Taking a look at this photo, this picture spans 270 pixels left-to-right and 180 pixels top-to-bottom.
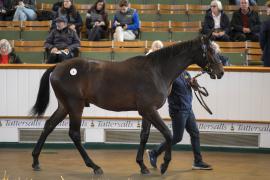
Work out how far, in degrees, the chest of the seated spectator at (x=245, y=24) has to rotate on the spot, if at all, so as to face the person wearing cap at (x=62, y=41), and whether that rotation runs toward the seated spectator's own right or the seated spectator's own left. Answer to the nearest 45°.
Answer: approximately 45° to the seated spectator's own right

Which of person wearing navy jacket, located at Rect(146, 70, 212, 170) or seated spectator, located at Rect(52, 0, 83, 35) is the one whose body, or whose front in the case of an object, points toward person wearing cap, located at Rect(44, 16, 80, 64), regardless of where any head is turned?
the seated spectator

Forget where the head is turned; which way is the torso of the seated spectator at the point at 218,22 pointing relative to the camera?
toward the camera

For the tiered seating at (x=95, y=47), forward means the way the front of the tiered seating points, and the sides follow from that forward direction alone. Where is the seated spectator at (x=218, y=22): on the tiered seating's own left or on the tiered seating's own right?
on the tiered seating's own left

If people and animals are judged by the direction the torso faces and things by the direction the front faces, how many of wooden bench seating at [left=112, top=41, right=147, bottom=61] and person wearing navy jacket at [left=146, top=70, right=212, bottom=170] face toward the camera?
1

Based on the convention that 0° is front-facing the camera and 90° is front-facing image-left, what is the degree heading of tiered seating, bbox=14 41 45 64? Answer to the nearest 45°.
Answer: approximately 0°

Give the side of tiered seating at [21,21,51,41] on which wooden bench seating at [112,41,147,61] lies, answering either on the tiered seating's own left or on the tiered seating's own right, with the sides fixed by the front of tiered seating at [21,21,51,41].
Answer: on the tiered seating's own left

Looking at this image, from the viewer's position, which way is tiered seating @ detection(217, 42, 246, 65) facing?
facing the viewer

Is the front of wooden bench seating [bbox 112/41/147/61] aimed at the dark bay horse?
yes

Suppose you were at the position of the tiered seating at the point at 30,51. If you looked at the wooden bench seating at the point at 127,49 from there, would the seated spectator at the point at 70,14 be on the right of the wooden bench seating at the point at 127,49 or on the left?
left

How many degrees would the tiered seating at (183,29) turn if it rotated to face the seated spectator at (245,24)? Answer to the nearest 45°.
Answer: approximately 45° to its left

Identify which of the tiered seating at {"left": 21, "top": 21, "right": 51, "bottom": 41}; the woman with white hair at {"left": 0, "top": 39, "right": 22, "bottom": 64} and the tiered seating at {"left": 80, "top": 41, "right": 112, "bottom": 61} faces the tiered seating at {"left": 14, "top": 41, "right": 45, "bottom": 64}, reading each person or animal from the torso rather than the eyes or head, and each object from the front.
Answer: the tiered seating at {"left": 21, "top": 21, "right": 51, "bottom": 41}

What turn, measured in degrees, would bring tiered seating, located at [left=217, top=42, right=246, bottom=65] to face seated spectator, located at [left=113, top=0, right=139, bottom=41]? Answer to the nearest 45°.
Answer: approximately 90° to its right

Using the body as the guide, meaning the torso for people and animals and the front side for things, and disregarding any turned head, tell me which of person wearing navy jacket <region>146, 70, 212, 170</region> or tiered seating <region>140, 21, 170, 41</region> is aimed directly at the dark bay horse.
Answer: the tiered seating

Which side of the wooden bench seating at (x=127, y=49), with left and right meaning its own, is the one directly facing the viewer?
front
